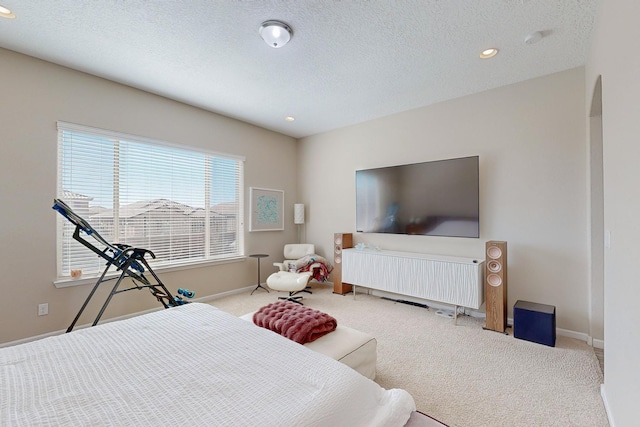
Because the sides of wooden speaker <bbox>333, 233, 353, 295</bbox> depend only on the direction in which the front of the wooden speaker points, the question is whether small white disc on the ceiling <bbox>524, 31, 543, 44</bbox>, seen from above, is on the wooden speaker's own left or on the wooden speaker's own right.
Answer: on the wooden speaker's own left

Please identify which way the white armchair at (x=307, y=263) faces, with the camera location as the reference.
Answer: facing the viewer

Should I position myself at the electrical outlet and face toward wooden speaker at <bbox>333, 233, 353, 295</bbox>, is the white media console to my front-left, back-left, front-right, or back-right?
front-right

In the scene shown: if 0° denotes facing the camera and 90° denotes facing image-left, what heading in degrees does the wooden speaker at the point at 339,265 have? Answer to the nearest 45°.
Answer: approximately 45°

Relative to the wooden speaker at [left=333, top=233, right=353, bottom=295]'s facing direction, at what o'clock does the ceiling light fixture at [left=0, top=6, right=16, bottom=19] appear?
The ceiling light fixture is roughly at 12 o'clock from the wooden speaker.

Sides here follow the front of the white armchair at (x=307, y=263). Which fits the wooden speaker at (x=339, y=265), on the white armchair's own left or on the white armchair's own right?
on the white armchair's own left

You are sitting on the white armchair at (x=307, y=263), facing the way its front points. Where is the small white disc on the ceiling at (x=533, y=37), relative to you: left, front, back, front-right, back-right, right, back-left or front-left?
front-left

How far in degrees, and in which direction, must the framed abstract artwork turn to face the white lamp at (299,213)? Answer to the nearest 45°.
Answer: approximately 45° to its left

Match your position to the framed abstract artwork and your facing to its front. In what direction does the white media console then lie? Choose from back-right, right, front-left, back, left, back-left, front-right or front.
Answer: front

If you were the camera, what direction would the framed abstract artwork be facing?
facing the viewer and to the right of the viewer

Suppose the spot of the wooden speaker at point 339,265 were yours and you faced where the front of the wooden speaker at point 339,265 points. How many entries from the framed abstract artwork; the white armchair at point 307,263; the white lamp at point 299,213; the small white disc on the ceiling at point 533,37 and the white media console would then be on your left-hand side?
2

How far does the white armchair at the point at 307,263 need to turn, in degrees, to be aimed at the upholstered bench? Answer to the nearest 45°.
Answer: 0° — it already faces it

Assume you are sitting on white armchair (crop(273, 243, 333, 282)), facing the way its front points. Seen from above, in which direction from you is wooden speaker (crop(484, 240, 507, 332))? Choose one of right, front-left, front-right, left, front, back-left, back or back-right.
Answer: front-left

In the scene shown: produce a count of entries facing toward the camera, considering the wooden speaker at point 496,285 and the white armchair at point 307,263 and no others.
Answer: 2

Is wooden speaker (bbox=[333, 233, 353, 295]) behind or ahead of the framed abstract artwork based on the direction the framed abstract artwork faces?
ahead

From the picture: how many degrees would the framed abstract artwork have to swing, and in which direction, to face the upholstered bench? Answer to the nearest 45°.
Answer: approximately 45° to its right
